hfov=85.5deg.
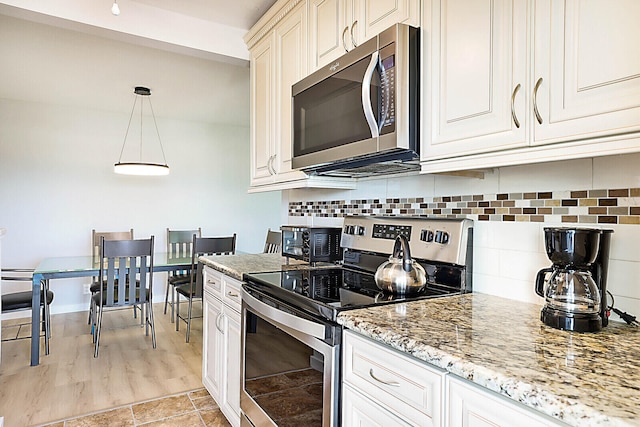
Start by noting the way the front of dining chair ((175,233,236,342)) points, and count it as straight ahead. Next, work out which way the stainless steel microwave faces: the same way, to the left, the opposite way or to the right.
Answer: to the left

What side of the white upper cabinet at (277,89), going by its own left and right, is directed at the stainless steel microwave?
left

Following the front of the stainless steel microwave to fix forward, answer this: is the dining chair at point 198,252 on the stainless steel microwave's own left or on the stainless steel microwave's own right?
on the stainless steel microwave's own right

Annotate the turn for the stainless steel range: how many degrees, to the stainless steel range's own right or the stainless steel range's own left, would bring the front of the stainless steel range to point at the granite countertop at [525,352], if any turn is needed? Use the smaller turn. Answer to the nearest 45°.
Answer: approximately 90° to the stainless steel range's own left

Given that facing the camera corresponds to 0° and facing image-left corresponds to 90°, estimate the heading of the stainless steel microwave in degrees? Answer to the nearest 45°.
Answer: approximately 45°

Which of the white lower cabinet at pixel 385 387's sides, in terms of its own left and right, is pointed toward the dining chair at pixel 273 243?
right

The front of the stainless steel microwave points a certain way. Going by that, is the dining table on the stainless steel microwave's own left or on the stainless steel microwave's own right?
on the stainless steel microwave's own right

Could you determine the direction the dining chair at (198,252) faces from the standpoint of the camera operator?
facing away from the viewer and to the left of the viewer

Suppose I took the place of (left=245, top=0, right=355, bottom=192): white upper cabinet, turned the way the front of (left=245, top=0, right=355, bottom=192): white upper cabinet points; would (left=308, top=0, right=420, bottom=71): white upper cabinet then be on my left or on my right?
on my left

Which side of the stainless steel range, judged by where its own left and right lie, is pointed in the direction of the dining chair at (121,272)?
right

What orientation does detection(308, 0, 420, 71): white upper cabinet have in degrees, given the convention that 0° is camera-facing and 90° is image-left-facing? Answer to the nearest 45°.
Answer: approximately 45°
